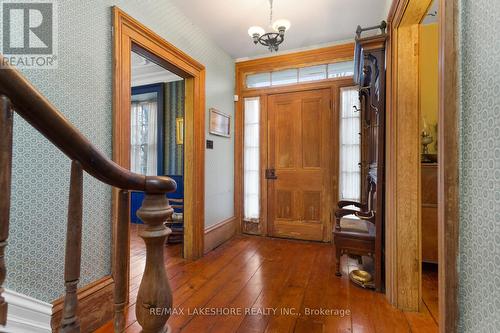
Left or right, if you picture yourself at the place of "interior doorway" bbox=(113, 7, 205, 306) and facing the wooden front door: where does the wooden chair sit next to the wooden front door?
right

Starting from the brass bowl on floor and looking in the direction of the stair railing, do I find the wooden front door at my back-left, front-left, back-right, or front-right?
back-right

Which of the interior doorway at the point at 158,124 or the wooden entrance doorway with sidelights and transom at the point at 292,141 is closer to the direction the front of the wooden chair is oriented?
the interior doorway

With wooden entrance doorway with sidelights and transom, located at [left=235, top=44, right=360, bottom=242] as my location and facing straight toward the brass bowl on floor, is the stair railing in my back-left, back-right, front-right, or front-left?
front-right

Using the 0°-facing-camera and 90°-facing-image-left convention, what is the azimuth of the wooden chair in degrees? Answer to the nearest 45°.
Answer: approximately 90°

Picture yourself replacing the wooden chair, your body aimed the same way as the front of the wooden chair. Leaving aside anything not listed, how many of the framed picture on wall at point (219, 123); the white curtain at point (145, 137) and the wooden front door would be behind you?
0

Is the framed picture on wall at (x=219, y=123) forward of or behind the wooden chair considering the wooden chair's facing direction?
forward

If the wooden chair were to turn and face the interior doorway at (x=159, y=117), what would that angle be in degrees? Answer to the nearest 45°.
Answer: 0° — it already faces it

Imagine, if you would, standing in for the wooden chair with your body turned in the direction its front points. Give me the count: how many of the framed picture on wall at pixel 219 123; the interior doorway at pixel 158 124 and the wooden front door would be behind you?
0

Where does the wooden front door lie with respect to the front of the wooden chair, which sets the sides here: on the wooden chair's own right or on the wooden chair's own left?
on the wooden chair's own right

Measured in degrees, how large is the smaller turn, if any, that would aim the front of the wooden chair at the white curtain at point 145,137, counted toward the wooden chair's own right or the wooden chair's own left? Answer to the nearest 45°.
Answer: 0° — it already faces it

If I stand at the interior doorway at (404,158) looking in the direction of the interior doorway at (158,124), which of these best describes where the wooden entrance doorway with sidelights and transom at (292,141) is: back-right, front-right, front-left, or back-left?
front-right

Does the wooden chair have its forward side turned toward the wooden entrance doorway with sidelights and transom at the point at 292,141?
no

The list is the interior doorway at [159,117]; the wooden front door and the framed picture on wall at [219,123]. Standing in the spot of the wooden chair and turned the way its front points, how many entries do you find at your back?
0

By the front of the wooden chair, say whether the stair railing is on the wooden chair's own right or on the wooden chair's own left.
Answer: on the wooden chair's own left

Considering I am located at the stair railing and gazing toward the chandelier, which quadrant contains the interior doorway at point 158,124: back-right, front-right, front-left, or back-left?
front-left
